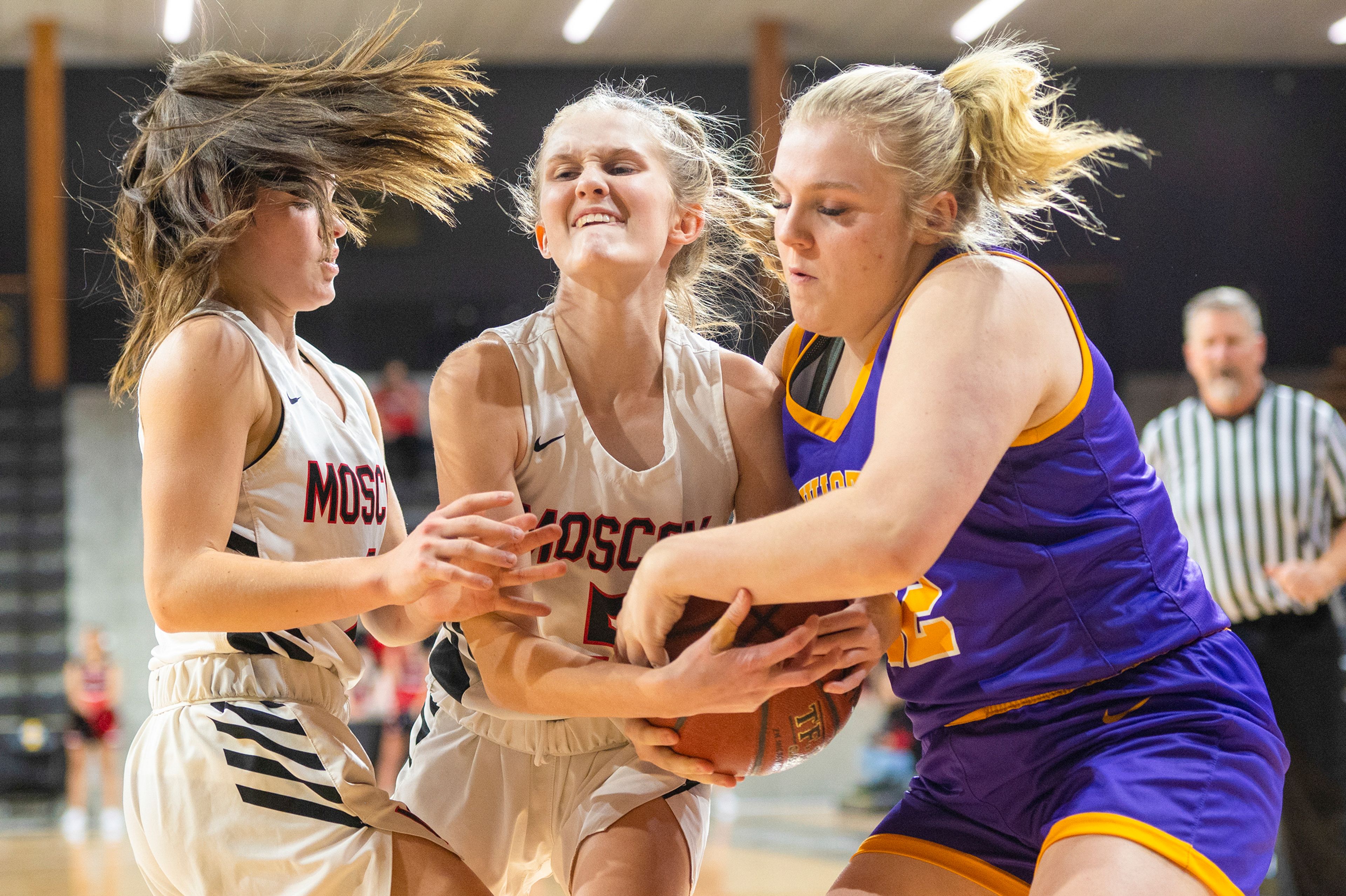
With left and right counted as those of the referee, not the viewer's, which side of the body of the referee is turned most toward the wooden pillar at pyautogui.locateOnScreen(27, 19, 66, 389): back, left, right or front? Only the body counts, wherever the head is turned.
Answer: right

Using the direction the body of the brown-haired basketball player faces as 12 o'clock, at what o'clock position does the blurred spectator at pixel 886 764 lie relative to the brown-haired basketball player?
The blurred spectator is roughly at 10 o'clock from the brown-haired basketball player.

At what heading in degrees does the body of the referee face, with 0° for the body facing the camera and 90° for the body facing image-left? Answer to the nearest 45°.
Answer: approximately 0°

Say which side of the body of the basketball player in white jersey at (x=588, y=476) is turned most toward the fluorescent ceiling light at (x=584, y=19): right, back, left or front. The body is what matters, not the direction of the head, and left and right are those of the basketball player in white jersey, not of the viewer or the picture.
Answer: back

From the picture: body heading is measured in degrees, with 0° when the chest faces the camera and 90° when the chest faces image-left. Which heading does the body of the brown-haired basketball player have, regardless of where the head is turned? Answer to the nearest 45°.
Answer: approximately 270°

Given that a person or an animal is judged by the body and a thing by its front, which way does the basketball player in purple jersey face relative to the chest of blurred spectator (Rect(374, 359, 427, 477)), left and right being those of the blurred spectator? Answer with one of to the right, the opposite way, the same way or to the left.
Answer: to the right

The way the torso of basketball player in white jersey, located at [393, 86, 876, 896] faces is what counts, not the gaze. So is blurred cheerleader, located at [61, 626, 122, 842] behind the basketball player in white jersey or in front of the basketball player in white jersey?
behind

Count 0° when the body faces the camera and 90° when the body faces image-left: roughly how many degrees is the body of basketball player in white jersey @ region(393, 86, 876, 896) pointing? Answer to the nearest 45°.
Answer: approximately 0°
